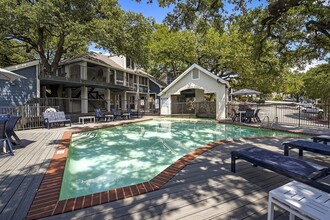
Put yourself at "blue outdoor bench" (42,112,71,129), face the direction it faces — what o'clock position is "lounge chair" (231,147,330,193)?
"lounge chair" (231,147,330,193) is roughly at 1 o'clock from "blue outdoor bench" (42,112,71,129).

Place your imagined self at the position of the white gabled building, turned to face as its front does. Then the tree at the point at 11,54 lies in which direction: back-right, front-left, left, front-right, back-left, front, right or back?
right

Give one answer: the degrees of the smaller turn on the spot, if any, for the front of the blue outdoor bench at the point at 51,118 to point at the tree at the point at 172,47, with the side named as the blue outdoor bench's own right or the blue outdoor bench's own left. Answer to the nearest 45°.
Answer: approximately 90° to the blue outdoor bench's own left

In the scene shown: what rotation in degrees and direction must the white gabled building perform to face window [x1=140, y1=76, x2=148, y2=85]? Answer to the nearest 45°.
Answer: approximately 135° to its right

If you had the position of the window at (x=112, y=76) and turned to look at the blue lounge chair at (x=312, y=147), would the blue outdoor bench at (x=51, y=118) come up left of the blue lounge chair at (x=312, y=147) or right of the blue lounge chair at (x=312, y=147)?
right

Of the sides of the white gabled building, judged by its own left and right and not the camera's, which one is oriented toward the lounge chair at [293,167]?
front

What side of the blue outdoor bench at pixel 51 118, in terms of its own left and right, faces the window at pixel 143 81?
left

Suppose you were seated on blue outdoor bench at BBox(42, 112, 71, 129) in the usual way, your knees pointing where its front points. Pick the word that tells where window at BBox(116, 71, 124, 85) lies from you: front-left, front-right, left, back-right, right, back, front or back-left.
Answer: left

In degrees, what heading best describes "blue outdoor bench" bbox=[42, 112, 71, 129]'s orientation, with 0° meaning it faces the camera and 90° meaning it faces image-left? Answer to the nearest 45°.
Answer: approximately 315°

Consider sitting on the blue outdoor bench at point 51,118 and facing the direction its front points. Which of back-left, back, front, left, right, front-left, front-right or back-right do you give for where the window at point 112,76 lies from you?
left

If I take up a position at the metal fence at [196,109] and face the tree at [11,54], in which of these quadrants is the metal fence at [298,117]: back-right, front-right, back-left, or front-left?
back-left
